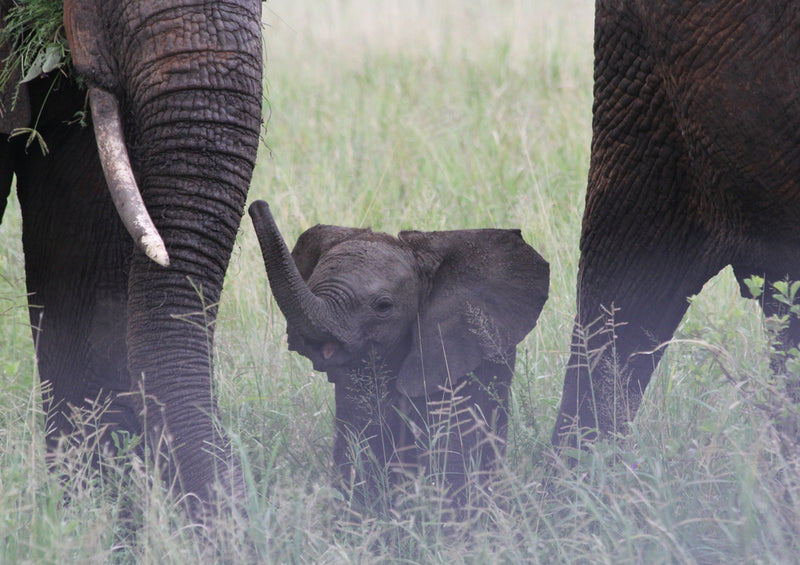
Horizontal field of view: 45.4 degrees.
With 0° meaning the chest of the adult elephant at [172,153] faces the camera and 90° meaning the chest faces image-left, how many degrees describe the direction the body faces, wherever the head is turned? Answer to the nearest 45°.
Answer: approximately 315°

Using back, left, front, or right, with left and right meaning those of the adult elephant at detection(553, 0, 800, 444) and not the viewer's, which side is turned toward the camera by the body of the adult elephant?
right

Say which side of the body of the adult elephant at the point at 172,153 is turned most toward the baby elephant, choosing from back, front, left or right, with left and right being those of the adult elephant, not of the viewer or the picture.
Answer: left

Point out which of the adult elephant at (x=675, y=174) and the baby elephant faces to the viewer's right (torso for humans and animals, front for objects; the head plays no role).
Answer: the adult elephant

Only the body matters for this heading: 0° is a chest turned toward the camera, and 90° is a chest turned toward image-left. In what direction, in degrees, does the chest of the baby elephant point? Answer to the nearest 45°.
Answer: approximately 45°

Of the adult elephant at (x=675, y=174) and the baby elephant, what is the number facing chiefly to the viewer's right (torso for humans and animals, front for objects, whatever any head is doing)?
1
